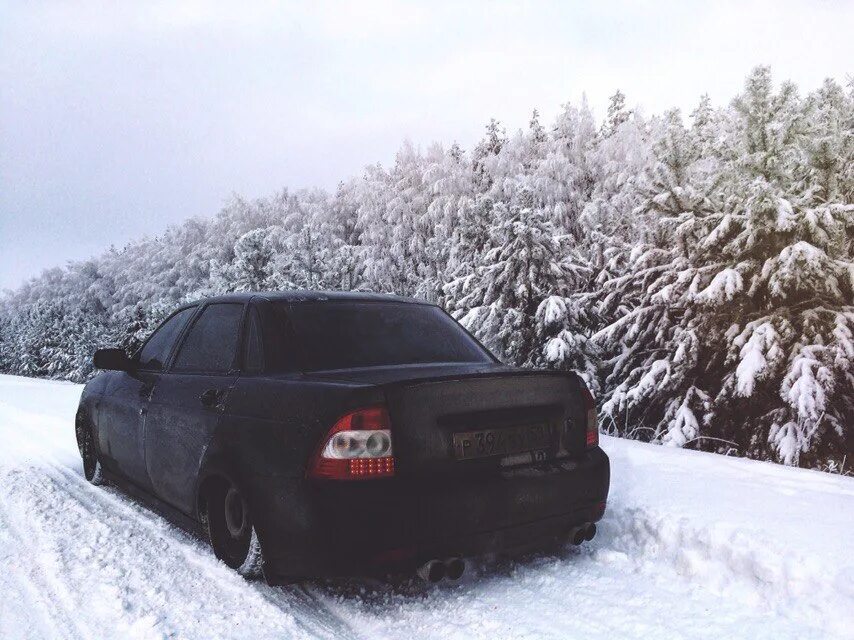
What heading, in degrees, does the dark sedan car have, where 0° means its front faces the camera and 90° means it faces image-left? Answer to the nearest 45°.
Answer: approximately 135°
